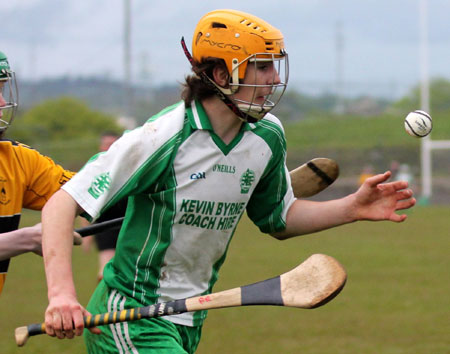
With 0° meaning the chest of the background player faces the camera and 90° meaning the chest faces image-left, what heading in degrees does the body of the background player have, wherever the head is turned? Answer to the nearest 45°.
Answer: approximately 315°

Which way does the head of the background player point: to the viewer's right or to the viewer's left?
to the viewer's right

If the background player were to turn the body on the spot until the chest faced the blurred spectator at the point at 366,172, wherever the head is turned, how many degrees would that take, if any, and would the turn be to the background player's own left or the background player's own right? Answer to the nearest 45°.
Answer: approximately 90° to the background player's own left
